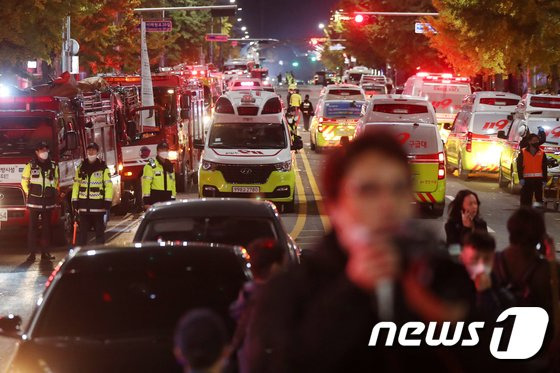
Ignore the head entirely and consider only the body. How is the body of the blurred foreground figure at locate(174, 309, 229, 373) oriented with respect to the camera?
away from the camera

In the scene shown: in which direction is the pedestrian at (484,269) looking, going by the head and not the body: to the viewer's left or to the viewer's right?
to the viewer's left

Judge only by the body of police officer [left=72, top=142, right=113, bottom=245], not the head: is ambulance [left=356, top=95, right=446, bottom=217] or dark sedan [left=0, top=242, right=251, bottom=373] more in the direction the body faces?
the dark sedan

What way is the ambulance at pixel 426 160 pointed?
away from the camera

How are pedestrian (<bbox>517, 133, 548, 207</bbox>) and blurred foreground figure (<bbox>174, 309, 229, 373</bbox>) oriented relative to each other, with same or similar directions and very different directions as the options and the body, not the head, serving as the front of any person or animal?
very different directions

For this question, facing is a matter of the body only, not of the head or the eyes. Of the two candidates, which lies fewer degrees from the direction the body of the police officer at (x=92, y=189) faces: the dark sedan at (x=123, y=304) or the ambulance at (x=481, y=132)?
the dark sedan

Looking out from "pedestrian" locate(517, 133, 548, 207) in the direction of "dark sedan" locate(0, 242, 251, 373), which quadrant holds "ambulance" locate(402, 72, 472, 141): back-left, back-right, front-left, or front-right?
back-right

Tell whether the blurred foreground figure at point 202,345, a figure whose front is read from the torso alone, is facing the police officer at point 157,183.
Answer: yes

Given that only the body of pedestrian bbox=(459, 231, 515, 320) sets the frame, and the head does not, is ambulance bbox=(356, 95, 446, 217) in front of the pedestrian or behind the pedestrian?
behind

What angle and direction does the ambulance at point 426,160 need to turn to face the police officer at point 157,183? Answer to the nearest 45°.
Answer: approximately 135° to its left

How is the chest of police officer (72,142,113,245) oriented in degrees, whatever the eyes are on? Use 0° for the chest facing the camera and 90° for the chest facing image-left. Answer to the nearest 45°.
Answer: approximately 0°
